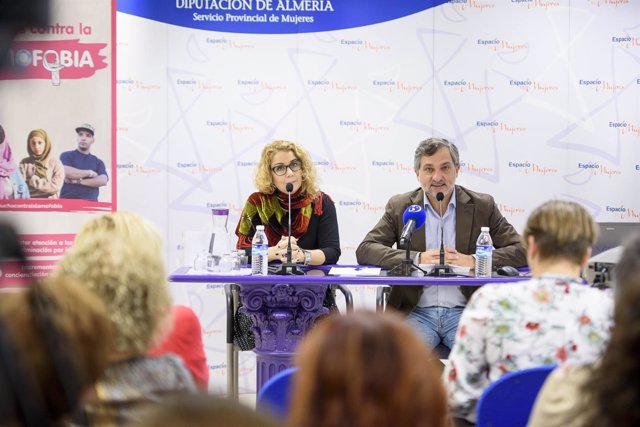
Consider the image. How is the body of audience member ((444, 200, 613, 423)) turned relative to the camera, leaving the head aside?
away from the camera

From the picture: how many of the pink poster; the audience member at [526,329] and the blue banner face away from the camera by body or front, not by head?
1

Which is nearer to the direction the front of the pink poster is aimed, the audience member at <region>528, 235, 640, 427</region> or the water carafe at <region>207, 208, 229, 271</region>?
the audience member

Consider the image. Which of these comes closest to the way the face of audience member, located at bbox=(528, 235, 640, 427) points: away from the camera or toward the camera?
away from the camera

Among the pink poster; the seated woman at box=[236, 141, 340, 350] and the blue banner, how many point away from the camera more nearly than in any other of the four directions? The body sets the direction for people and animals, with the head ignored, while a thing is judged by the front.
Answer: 0

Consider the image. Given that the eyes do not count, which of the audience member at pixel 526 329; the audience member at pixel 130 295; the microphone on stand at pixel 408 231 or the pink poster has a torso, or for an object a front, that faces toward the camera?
the pink poster

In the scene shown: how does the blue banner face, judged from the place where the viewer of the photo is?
facing the viewer

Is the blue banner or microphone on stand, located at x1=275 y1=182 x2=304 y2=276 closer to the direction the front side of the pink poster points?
the microphone on stand

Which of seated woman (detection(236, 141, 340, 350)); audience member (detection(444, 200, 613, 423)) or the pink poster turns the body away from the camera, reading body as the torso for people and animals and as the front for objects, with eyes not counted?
the audience member

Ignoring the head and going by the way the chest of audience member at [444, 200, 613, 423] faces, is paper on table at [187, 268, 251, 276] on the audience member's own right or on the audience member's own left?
on the audience member's own left

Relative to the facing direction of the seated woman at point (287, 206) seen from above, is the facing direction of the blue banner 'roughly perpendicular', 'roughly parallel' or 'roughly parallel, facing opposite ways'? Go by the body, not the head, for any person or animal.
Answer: roughly parallel

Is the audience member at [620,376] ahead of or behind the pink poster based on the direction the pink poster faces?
ahead

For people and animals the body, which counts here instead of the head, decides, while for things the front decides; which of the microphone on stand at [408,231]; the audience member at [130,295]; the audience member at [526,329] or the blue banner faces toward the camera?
the blue banner

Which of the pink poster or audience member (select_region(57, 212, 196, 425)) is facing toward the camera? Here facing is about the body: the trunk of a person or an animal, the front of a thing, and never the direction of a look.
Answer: the pink poster

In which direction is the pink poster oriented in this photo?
toward the camera

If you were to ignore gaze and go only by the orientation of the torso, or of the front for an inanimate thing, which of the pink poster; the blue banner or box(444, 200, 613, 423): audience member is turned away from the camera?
the audience member
